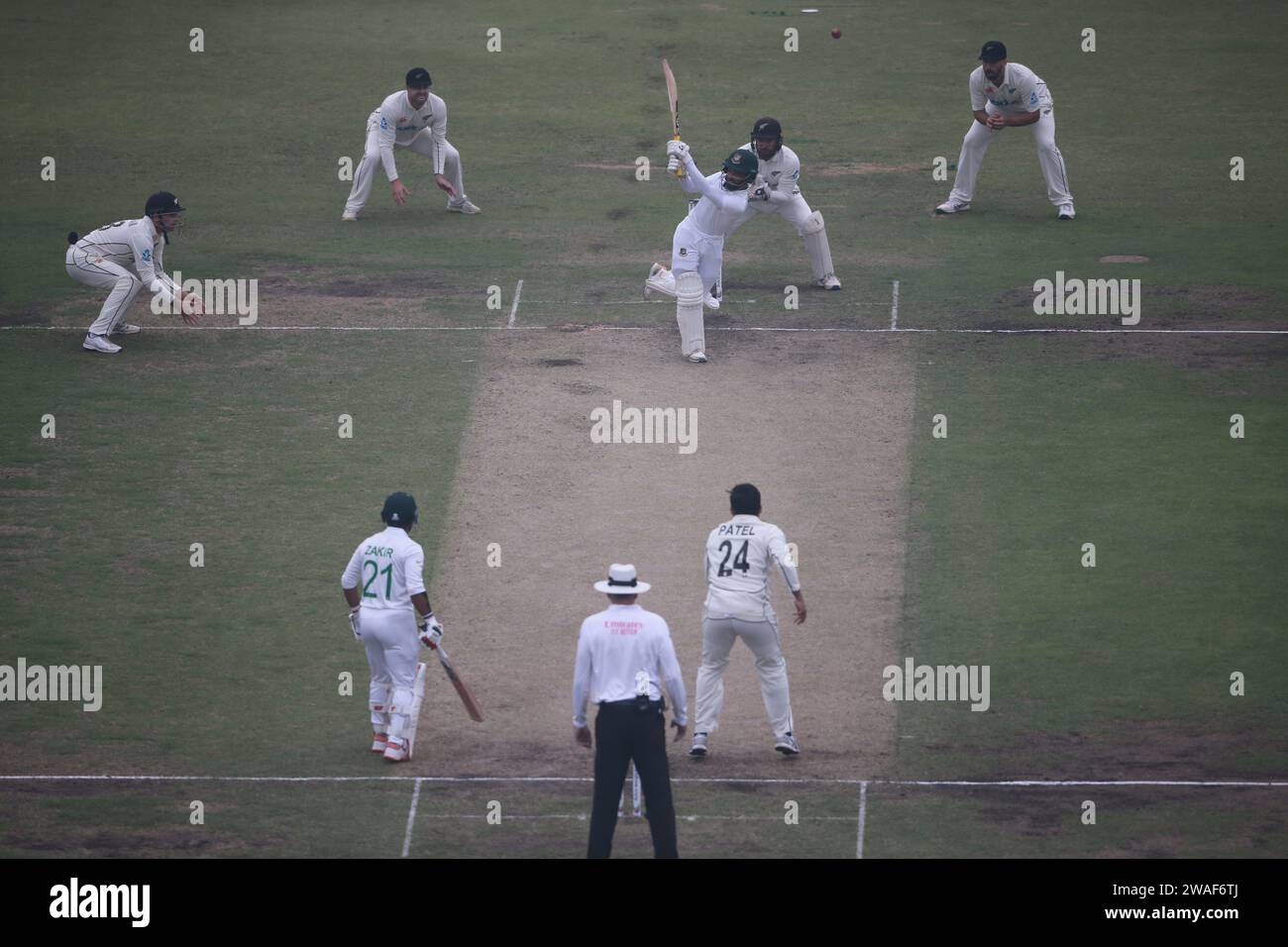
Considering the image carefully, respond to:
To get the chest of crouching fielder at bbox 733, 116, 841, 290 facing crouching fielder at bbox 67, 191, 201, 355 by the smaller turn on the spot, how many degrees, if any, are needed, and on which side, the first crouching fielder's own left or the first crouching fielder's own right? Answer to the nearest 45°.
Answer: approximately 45° to the first crouching fielder's own right

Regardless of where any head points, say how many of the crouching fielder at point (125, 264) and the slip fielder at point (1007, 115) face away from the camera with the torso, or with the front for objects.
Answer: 0

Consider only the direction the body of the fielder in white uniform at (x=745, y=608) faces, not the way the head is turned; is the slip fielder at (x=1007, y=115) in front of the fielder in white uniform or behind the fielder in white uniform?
in front

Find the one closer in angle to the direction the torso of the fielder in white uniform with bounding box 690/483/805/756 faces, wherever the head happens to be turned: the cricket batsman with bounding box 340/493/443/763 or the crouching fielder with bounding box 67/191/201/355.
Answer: the crouching fielder

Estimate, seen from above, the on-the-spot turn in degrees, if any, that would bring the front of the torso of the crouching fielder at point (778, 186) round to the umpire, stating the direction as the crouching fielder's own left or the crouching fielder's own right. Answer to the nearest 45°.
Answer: approximately 45° to the crouching fielder's own left

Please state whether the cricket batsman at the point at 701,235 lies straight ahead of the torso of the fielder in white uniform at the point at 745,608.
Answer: yes

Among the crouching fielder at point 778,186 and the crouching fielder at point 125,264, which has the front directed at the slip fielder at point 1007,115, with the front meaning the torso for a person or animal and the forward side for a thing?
the crouching fielder at point 125,264

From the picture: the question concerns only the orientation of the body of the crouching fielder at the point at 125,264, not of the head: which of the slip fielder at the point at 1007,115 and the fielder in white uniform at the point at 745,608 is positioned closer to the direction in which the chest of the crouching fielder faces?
the slip fielder

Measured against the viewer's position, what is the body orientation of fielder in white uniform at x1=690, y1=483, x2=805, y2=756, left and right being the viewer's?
facing away from the viewer

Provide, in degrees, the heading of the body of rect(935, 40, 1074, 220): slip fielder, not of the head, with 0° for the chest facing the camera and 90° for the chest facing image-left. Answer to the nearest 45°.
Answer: approximately 45°

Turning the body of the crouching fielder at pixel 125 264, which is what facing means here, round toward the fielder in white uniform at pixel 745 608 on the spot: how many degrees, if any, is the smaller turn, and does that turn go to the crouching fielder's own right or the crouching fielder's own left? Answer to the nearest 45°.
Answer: approximately 45° to the crouching fielder's own right

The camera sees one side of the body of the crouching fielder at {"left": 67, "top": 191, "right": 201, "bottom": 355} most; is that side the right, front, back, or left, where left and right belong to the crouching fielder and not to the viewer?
right

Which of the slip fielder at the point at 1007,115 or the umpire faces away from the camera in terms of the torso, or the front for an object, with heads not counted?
the umpire

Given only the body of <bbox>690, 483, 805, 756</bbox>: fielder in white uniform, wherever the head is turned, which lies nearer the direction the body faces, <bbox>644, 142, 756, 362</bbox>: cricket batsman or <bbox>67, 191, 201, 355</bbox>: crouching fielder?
the cricket batsman

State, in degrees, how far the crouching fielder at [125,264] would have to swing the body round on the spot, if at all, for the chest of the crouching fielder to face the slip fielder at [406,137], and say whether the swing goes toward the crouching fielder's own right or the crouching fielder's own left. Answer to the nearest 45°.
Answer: approximately 45° to the crouching fielder's own left

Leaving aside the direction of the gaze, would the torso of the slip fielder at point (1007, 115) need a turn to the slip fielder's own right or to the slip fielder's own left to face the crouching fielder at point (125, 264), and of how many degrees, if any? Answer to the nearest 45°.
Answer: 0° — they already face them

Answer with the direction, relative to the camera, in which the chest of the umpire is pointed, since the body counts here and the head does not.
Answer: away from the camera

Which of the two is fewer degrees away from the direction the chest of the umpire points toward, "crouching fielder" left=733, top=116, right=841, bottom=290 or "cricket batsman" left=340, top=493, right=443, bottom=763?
the crouching fielder
